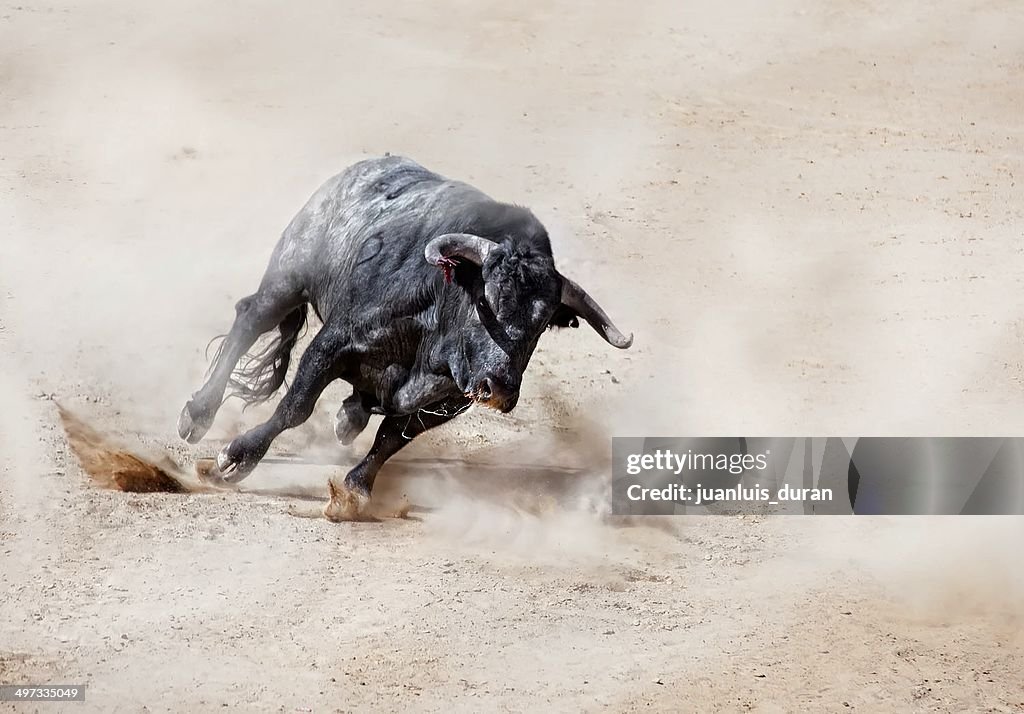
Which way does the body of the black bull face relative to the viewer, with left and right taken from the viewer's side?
facing the viewer and to the right of the viewer
